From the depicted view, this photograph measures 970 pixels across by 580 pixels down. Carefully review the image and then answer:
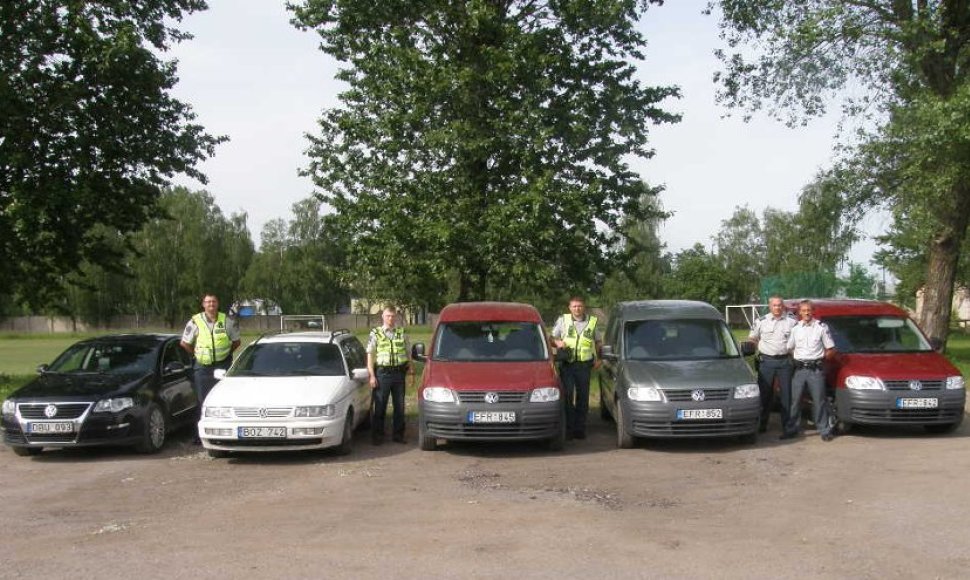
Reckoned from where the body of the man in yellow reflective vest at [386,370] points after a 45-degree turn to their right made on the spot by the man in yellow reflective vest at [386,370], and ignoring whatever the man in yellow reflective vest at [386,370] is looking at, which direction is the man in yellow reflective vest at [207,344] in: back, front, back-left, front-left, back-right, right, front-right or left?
front-right

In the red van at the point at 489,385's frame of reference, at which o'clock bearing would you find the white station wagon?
The white station wagon is roughly at 3 o'clock from the red van.

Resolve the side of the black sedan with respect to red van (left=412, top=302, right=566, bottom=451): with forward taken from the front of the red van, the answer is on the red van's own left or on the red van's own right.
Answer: on the red van's own right

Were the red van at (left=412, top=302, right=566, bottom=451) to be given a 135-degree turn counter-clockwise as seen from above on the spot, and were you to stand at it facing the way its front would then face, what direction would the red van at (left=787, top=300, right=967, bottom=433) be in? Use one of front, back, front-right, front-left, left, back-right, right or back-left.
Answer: front-right

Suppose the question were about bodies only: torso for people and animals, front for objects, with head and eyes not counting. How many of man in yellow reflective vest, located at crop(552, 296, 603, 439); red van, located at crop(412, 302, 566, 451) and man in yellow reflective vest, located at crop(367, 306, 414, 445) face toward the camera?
3

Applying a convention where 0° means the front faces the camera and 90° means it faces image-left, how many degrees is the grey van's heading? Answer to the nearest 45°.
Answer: approximately 0°

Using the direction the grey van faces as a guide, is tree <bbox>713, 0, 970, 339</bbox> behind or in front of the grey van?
behind

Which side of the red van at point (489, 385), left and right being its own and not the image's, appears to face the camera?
front

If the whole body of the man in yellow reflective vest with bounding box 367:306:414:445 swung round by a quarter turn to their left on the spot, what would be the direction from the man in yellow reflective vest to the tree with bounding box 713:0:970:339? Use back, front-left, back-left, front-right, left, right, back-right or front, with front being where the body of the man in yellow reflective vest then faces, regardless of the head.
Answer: front-left

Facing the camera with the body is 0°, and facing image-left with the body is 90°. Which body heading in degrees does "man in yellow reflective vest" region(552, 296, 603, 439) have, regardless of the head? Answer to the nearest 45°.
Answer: approximately 0°

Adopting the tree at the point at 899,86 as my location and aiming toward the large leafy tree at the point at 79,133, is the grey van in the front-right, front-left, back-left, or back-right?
front-left

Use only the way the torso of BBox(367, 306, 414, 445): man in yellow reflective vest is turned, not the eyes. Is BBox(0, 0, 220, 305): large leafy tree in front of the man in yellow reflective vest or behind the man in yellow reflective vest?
behind
